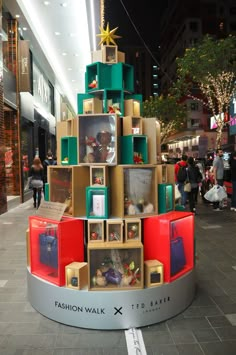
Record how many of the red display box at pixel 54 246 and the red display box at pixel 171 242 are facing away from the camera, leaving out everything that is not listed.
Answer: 0

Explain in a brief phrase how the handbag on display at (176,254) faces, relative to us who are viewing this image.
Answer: facing the viewer and to the right of the viewer

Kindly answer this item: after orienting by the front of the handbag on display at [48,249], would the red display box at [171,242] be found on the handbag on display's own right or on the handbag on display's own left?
on the handbag on display's own left

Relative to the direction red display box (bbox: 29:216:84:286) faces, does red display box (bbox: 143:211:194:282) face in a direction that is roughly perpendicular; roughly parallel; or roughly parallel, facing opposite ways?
roughly perpendicular

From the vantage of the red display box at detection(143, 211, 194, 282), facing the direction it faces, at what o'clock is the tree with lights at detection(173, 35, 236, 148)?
The tree with lights is roughly at 8 o'clock from the red display box.

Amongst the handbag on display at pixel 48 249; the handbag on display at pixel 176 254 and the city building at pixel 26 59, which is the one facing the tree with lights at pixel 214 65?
the city building

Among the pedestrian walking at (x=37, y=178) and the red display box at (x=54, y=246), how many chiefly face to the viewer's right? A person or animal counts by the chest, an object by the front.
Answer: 0

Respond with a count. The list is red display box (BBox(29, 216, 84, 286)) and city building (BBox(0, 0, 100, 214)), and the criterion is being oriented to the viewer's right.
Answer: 1

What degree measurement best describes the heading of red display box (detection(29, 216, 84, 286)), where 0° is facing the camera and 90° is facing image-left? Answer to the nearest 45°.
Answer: approximately 45°

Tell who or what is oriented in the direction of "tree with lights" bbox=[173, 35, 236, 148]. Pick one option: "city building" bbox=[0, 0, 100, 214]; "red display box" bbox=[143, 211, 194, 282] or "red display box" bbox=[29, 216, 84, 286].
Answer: the city building
